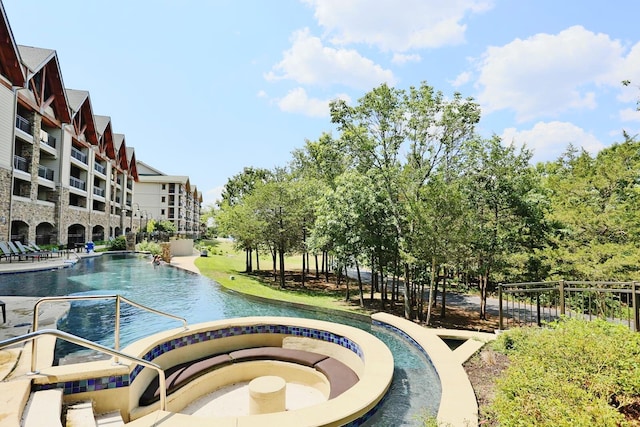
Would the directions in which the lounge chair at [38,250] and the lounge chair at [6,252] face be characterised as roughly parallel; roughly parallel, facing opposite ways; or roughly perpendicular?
roughly parallel

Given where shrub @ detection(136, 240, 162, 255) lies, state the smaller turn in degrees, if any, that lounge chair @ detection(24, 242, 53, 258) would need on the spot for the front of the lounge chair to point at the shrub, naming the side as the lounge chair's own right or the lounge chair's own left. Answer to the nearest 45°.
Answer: approximately 90° to the lounge chair's own left

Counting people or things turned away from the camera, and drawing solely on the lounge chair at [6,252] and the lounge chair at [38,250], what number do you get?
0

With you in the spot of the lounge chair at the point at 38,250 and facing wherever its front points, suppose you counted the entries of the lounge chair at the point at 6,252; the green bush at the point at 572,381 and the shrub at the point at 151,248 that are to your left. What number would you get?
1

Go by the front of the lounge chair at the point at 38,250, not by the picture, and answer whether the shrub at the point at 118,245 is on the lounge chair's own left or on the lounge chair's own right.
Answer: on the lounge chair's own left

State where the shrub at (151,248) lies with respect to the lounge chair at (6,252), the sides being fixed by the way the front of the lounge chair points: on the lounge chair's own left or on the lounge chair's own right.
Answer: on the lounge chair's own left

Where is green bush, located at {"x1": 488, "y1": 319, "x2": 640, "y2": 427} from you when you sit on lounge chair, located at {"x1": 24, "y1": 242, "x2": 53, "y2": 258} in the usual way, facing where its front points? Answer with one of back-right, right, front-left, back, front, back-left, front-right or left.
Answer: front-right

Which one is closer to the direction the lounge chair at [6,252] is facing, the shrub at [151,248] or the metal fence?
the metal fence

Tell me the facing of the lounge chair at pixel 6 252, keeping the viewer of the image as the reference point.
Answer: facing the viewer and to the right of the viewer

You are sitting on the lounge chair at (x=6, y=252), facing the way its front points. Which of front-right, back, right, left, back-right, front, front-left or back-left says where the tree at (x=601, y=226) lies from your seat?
front

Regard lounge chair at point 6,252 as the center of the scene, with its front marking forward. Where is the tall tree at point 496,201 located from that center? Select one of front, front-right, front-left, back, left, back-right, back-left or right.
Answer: front

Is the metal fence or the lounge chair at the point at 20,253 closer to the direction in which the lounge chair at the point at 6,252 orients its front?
the metal fence

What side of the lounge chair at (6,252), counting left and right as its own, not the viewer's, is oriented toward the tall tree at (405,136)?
front

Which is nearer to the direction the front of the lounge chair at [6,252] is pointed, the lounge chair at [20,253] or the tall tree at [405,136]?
the tall tree

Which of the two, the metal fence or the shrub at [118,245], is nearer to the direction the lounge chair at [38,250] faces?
the metal fence
